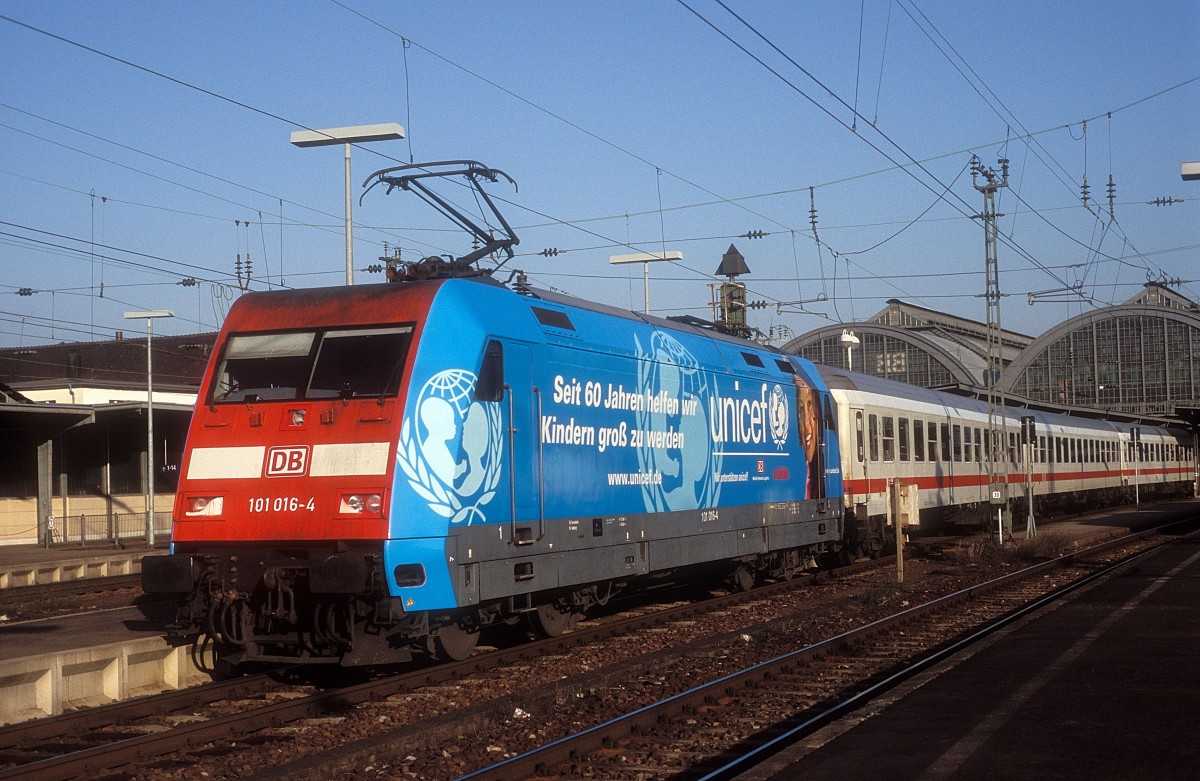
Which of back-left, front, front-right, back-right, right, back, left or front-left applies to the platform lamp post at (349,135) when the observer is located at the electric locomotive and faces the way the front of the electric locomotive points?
back-right

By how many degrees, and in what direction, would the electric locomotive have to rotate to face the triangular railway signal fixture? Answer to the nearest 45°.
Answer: approximately 135° to its right

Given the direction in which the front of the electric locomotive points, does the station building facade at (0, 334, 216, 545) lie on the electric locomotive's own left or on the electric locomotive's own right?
on the electric locomotive's own right

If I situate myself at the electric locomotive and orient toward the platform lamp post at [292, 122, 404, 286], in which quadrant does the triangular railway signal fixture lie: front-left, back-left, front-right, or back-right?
front-right

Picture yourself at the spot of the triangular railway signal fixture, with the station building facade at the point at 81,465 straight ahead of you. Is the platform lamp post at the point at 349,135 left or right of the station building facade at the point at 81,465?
left

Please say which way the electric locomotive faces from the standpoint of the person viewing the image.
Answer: facing the viewer and to the left of the viewer
